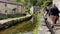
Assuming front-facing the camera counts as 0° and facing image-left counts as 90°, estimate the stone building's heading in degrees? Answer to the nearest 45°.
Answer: approximately 315°
